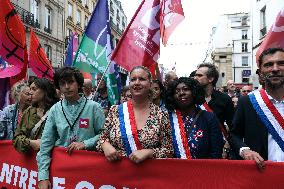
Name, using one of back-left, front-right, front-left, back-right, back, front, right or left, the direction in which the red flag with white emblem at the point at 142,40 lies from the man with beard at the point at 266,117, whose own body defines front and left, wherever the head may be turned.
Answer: back-right

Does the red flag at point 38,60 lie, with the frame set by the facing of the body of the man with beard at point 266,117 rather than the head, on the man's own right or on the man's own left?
on the man's own right

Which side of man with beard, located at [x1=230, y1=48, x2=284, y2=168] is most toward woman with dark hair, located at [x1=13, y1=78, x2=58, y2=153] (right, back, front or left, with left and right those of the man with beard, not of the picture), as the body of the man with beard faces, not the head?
right

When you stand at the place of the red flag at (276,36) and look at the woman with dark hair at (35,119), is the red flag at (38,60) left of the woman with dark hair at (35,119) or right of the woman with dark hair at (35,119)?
right

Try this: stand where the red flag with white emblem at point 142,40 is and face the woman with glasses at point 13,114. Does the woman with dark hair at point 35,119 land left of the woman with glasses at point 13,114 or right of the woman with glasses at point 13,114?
left

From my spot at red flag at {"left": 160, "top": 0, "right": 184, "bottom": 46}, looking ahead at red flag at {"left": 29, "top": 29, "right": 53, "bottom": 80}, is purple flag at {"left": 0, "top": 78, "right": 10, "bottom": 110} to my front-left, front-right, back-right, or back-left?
front-left

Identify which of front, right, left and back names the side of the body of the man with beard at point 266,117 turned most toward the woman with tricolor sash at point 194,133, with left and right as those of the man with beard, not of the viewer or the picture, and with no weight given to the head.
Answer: right

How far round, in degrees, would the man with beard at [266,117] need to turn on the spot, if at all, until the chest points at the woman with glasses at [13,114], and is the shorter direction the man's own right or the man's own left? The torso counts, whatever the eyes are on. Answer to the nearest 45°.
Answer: approximately 90° to the man's own right

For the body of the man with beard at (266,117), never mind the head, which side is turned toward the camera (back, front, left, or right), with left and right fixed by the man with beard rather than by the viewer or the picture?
front

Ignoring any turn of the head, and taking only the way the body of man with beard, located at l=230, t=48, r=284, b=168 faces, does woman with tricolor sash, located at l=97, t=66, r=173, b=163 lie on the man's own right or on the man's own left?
on the man's own right

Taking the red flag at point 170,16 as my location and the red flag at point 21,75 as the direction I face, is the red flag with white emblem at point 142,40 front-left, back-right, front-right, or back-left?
front-left

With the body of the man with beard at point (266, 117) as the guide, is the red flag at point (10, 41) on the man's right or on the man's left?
on the man's right

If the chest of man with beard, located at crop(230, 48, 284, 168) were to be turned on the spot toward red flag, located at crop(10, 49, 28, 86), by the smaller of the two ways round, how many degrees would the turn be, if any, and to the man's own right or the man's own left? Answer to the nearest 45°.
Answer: approximately 135° to the man's own right

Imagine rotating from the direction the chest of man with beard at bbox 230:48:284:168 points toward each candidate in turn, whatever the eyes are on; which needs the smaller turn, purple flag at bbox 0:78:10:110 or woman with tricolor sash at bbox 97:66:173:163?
the woman with tricolor sash

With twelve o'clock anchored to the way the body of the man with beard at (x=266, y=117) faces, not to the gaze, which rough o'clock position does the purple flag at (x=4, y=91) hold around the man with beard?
The purple flag is roughly at 4 o'clock from the man with beard.
